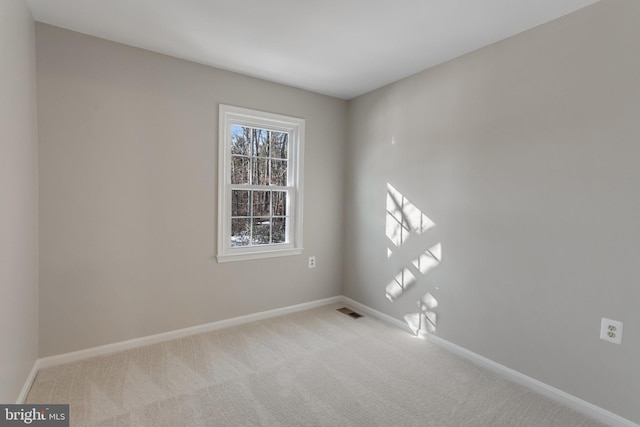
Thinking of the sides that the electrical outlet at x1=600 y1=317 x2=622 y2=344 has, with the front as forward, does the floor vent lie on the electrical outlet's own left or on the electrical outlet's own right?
on the electrical outlet's own right

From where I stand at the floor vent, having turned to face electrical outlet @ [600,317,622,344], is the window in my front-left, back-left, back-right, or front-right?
back-right

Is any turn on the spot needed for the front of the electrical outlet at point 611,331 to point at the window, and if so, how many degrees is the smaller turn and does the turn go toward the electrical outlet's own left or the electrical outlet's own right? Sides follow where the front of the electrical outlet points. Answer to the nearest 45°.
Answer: approximately 90° to the electrical outlet's own right

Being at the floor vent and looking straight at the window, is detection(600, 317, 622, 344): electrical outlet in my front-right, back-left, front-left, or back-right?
back-left
